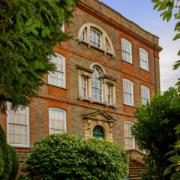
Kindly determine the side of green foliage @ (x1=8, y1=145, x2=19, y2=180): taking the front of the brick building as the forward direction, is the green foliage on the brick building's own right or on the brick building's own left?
on the brick building's own right

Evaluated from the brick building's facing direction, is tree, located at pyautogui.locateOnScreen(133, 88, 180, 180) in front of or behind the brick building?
in front

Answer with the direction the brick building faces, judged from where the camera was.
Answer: facing the viewer and to the right of the viewer

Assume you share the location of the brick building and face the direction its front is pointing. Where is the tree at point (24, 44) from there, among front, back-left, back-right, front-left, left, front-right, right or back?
front-right

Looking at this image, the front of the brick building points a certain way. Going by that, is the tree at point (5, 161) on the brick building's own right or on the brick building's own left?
on the brick building's own right

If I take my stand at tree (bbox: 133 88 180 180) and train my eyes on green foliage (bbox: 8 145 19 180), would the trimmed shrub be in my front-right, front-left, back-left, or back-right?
front-right

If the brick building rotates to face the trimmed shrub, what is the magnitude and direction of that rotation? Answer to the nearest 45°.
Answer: approximately 45° to its right
